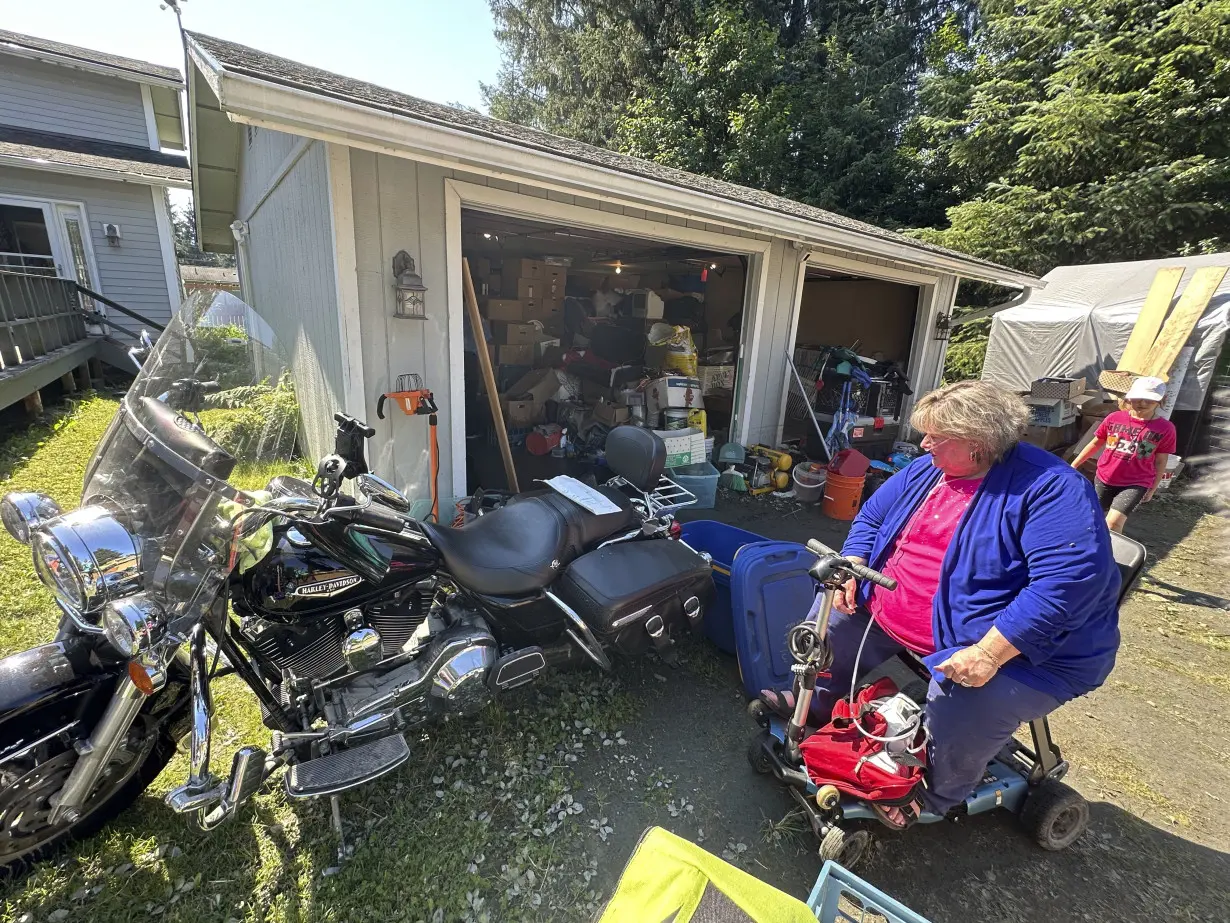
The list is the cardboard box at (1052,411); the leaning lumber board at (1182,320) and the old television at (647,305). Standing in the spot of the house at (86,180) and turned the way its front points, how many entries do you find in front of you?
3

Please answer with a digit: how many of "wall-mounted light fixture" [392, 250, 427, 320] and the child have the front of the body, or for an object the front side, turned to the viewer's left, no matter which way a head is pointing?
0

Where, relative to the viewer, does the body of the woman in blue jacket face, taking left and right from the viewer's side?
facing the viewer and to the left of the viewer

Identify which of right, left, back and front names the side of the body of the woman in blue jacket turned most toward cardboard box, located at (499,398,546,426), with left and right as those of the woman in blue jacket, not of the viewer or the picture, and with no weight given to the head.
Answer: right

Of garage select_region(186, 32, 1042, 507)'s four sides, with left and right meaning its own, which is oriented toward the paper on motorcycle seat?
front

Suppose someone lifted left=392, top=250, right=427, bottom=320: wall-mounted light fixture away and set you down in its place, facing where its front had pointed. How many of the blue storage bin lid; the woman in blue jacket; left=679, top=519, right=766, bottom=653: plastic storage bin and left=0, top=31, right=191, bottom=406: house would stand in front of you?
3

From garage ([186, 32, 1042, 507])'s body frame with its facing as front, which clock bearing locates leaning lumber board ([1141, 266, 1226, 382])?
The leaning lumber board is roughly at 10 o'clock from the garage.

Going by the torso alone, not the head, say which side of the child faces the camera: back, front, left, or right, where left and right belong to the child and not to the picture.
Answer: front

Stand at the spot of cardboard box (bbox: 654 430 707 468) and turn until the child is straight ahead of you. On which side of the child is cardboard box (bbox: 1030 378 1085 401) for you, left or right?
left

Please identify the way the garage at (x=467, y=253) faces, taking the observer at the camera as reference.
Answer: facing the viewer and to the right of the viewer

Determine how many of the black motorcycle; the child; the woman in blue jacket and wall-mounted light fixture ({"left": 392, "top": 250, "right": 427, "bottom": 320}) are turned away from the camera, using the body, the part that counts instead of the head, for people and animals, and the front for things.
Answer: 0

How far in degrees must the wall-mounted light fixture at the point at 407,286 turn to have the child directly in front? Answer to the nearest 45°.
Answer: approximately 45° to its left

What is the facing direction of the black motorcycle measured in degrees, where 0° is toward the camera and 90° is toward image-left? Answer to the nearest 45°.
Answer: approximately 45°

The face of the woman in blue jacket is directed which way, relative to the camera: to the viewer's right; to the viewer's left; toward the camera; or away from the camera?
to the viewer's left

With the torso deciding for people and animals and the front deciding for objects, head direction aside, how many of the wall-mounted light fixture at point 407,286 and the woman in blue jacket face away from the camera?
0

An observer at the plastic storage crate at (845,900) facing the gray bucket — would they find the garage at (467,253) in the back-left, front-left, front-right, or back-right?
front-left

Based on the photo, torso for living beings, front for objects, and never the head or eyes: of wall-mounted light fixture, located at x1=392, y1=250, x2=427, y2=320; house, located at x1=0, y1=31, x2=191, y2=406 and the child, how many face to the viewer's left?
0

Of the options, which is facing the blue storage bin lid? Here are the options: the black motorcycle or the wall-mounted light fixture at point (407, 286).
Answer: the wall-mounted light fixture

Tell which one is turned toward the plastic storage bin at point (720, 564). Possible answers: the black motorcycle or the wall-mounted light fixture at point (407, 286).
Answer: the wall-mounted light fixture

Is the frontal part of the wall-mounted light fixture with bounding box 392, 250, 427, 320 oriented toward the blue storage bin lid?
yes
